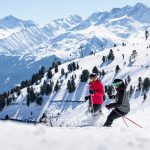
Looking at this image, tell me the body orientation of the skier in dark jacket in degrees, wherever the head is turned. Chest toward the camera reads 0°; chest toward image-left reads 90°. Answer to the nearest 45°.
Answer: approximately 90°
